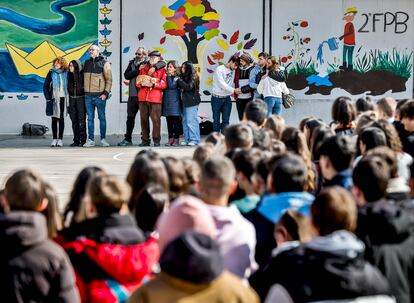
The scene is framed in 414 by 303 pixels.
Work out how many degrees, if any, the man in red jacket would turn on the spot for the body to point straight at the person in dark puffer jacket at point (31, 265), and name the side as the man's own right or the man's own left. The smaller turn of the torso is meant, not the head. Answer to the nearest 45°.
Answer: approximately 45° to the man's own left

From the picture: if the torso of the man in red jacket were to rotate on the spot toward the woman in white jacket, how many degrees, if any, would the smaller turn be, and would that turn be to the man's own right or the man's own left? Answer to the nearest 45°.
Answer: approximately 135° to the man's own left

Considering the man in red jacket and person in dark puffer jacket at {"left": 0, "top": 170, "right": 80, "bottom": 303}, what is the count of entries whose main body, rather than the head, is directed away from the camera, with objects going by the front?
1

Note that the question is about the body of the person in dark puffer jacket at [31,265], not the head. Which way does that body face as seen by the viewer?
away from the camera

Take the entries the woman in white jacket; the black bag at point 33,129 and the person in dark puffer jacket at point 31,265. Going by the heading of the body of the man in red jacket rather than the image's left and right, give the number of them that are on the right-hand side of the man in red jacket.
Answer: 1

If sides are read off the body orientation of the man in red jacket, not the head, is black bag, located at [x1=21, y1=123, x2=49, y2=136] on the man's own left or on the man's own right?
on the man's own right

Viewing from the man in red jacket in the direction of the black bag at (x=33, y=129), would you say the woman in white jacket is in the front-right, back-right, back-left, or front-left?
back-right

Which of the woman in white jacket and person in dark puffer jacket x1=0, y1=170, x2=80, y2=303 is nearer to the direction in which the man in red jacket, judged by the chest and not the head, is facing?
the person in dark puffer jacket

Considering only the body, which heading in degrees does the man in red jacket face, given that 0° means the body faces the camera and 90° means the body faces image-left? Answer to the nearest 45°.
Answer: approximately 45°

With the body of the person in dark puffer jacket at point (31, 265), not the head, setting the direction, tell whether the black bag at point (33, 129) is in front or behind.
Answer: in front

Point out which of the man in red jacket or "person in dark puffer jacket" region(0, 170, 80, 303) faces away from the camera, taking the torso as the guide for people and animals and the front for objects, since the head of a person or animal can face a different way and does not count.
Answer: the person in dark puffer jacket

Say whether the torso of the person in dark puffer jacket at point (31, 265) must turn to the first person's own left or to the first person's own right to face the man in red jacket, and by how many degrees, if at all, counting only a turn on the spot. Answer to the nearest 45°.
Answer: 0° — they already face them

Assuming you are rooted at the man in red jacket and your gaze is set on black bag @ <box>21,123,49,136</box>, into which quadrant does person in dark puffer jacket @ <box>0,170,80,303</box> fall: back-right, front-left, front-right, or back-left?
back-left
